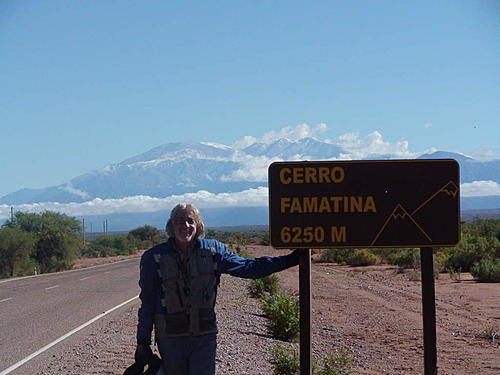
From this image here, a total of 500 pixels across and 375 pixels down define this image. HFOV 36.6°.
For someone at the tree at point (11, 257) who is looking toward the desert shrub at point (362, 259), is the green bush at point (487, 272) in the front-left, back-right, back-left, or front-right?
front-right

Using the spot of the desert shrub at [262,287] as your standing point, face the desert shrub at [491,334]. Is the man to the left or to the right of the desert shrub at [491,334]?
right

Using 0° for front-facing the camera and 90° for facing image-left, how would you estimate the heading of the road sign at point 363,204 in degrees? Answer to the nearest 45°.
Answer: approximately 0°

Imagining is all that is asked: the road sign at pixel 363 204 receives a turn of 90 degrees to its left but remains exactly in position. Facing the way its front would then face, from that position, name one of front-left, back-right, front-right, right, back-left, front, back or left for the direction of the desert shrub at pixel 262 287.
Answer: left

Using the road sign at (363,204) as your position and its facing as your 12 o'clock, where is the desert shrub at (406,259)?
The desert shrub is roughly at 6 o'clock from the road sign.

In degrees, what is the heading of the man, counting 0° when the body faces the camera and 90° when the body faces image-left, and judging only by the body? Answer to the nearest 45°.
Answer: approximately 0°

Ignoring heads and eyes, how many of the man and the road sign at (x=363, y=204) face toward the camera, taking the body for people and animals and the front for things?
2
